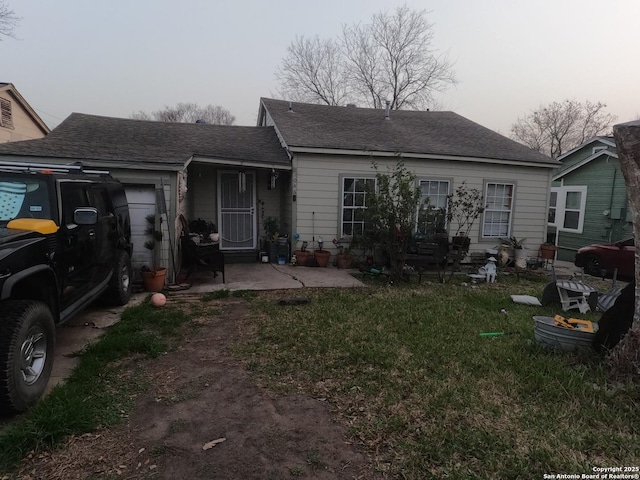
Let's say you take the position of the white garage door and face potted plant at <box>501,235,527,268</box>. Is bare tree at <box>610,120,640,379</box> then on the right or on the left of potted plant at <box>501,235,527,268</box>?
right

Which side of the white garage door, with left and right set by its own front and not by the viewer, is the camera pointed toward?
front

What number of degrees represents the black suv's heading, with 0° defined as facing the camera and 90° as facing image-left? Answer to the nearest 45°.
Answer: approximately 45°

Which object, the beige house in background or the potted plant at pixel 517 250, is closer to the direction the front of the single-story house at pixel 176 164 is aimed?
the potted plant

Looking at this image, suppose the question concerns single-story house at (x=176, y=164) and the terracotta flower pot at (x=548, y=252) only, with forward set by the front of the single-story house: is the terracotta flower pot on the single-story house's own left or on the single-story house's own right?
on the single-story house's own left

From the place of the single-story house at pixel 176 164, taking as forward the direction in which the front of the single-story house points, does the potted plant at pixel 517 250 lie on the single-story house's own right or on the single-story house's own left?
on the single-story house's own left

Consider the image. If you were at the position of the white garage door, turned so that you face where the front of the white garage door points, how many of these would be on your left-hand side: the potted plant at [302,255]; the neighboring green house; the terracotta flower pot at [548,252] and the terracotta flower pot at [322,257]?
4

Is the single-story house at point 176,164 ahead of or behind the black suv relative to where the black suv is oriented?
behind

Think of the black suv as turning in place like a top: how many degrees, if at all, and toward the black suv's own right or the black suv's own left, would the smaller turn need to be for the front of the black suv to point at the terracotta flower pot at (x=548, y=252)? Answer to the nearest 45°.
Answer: approximately 135° to the black suv's own left

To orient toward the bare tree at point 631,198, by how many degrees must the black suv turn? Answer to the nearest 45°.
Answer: approximately 90° to its left

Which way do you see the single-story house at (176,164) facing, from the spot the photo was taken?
facing the viewer
